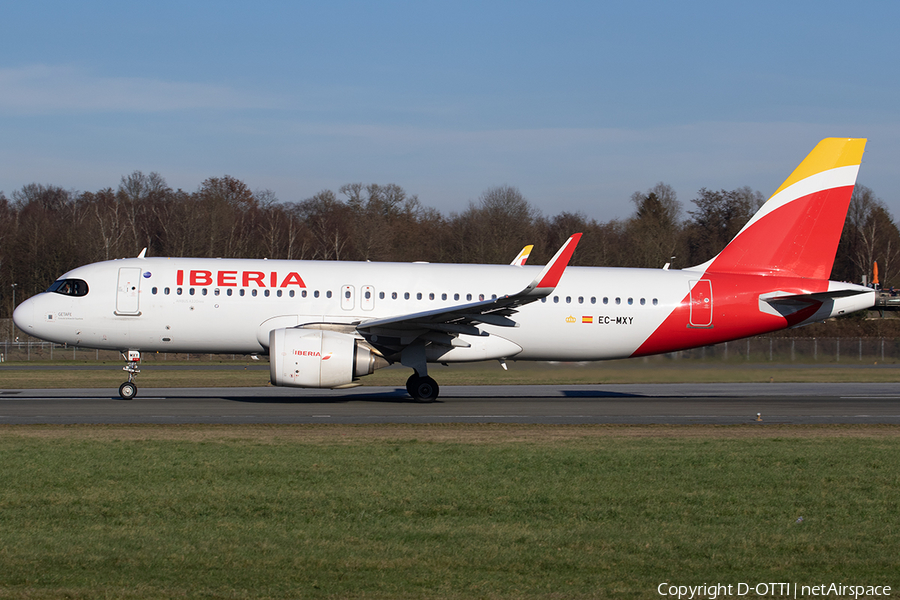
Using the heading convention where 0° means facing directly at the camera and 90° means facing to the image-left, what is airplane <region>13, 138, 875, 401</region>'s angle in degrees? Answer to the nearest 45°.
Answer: approximately 90°
